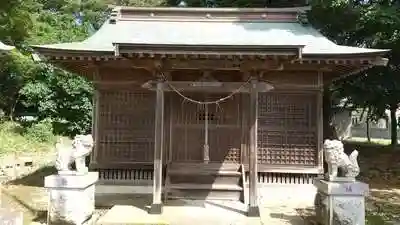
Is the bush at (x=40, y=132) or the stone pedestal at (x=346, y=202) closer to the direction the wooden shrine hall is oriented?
the stone pedestal

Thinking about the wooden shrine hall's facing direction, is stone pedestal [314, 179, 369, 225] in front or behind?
in front

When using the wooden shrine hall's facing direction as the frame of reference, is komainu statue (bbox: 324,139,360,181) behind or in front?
in front

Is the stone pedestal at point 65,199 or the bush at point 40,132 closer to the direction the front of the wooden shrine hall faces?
the stone pedestal

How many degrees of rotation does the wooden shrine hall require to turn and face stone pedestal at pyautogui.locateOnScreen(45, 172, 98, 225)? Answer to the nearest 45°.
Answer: approximately 45° to its right

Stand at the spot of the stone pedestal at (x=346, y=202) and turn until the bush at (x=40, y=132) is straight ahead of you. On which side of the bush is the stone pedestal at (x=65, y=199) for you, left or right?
left

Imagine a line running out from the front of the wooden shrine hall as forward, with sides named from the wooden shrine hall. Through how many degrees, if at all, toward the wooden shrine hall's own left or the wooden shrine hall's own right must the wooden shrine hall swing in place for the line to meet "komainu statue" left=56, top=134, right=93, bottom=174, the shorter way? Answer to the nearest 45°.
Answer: approximately 45° to the wooden shrine hall's own right

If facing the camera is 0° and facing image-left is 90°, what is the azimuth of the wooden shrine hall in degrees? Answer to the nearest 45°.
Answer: approximately 0°

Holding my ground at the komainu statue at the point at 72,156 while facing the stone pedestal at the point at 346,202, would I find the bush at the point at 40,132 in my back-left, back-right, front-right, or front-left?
back-left
